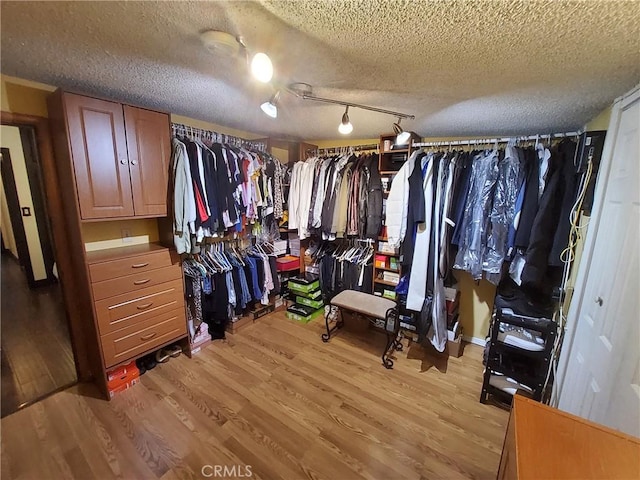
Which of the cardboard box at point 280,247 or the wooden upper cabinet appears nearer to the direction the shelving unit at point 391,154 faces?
the wooden upper cabinet

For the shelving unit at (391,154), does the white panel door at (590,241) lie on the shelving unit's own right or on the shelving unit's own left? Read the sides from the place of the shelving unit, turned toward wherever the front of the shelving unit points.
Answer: on the shelving unit's own left

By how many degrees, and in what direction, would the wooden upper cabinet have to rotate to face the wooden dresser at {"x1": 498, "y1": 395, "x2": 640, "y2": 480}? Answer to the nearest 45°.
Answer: approximately 45° to its right

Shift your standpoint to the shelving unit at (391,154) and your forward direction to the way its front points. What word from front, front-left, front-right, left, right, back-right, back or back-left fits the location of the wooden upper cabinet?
front-right

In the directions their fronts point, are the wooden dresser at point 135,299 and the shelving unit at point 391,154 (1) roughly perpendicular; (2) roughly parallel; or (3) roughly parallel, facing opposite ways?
roughly perpendicular

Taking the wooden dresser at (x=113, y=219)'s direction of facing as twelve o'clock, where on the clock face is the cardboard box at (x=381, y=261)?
The cardboard box is roughly at 11 o'clock from the wooden dresser.

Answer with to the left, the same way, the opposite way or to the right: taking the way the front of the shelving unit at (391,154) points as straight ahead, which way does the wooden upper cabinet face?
to the left

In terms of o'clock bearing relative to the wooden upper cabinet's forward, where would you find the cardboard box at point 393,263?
The cardboard box is roughly at 11 o'clock from the wooden upper cabinet.

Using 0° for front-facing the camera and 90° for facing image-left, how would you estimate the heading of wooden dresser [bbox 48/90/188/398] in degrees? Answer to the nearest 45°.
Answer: approximately 315°
